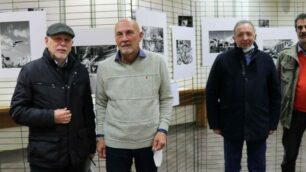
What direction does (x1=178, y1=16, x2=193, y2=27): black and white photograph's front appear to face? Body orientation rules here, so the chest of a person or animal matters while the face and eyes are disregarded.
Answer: toward the camera

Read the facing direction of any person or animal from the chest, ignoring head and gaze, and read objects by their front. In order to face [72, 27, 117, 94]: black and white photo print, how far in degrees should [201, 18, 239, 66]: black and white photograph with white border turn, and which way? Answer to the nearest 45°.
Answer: approximately 45° to its right

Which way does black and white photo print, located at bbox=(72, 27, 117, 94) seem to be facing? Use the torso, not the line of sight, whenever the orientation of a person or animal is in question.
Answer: toward the camera

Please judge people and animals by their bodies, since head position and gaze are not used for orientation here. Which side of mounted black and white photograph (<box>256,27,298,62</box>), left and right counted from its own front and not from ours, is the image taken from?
front

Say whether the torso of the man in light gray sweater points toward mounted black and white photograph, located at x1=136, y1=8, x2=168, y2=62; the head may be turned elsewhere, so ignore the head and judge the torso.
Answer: no

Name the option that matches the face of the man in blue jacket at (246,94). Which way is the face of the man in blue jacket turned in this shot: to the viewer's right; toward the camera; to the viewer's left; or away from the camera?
toward the camera

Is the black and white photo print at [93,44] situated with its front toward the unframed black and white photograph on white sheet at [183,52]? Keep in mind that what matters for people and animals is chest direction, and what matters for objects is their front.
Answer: no

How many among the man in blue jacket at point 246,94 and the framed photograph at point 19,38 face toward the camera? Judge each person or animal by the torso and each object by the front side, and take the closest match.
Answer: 2

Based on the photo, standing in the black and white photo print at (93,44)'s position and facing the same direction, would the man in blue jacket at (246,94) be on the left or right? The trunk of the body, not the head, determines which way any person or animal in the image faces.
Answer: on its left

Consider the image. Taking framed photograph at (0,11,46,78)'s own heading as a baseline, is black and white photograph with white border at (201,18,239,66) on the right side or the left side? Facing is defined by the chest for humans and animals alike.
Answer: on its left

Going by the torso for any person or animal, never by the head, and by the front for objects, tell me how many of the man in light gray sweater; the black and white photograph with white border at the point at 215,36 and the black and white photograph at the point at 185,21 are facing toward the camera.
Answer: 3

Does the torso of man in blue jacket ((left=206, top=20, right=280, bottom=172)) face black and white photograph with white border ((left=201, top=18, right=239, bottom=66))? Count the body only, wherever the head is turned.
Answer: no

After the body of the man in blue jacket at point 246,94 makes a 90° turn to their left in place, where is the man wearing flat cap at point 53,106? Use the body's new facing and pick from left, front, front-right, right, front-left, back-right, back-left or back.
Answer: back-right

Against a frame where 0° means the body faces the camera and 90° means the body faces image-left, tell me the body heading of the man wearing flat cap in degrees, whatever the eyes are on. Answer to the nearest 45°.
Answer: approximately 315°
